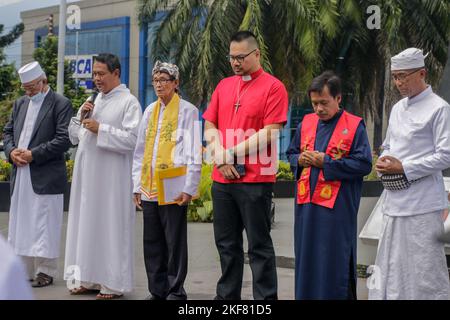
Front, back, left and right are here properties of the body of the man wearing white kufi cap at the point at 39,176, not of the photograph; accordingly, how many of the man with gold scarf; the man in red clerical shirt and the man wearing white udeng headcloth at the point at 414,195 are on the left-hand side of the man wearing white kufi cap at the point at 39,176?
3

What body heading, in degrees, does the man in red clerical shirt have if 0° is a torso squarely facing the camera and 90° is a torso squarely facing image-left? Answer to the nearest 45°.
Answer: approximately 45°

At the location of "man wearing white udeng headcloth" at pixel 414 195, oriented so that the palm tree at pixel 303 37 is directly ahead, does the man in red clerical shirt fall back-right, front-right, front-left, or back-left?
front-left

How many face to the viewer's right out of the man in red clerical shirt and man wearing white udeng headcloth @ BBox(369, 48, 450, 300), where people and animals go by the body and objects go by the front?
0

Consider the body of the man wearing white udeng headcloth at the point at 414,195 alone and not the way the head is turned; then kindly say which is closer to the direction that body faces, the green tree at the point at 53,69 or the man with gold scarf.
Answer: the man with gold scarf

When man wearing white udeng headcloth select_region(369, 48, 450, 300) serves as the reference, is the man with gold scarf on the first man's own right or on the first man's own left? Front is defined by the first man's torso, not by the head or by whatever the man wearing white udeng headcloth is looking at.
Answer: on the first man's own right

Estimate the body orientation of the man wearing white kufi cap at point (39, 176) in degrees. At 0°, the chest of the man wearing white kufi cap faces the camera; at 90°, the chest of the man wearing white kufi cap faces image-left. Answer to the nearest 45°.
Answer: approximately 45°

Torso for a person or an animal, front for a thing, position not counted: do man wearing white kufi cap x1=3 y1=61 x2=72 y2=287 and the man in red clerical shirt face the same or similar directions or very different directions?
same or similar directions

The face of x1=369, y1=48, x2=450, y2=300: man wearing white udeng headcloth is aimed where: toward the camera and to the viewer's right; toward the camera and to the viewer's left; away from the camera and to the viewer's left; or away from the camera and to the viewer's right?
toward the camera and to the viewer's left

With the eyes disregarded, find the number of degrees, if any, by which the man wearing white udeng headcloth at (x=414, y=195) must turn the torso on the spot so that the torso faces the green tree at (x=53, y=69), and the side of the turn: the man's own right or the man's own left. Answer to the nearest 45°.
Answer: approximately 90° to the man's own right

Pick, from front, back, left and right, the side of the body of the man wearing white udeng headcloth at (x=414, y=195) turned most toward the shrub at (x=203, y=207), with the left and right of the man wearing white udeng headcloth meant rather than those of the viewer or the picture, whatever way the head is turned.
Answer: right

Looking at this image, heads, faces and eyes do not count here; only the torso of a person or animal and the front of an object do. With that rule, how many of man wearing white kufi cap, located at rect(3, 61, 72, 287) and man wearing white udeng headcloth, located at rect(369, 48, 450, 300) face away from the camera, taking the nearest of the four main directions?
0

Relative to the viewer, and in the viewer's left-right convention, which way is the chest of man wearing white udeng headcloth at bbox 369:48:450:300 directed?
facing the viewer and to the left of the viewer

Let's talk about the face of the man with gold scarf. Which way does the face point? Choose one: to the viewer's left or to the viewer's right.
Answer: to the viewer's left

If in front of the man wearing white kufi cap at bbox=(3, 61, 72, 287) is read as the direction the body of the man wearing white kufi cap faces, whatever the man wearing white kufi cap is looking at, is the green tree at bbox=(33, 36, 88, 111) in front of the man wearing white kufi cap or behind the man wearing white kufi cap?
behind
